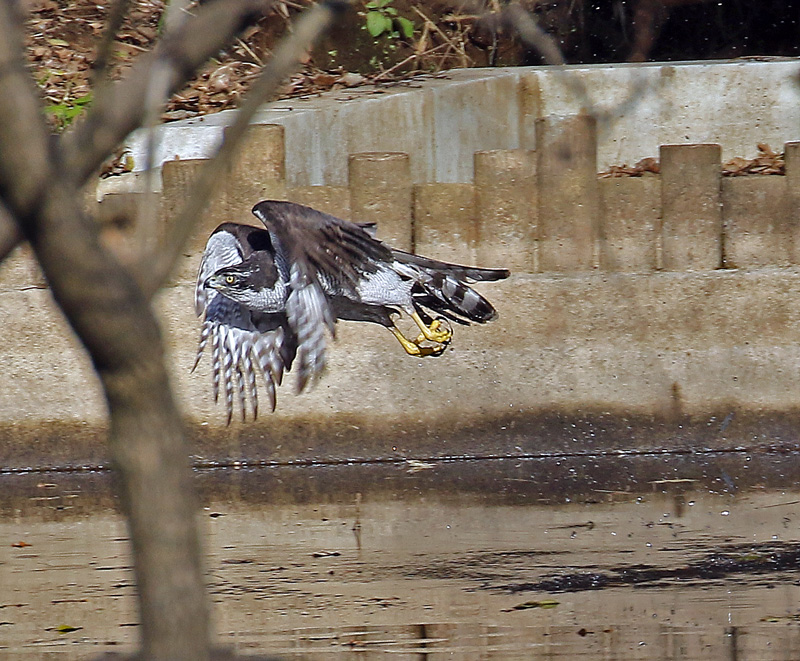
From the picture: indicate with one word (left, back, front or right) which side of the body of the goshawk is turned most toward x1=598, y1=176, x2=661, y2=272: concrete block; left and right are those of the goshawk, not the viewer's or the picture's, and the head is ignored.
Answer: back

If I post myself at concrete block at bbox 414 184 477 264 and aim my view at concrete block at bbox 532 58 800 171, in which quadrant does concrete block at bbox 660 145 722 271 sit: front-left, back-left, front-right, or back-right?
front-right

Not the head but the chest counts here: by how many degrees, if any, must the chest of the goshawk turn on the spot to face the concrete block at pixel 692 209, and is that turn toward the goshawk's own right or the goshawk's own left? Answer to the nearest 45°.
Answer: approximately 180°

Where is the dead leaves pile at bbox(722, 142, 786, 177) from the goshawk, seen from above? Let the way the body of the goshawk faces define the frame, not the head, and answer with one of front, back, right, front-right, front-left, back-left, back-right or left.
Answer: back-right

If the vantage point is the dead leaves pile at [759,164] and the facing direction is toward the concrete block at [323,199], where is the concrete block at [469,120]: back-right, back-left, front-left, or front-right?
front-right

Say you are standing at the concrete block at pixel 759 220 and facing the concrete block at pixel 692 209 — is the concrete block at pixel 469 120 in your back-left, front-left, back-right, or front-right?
front-right

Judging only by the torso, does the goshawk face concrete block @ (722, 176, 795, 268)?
no

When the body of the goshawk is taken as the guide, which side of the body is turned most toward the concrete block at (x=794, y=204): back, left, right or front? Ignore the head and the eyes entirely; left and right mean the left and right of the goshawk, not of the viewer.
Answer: back

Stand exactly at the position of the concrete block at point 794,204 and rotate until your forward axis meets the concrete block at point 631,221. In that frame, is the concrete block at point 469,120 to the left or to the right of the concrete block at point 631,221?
right

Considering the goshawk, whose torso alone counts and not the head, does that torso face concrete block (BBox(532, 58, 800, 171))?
no

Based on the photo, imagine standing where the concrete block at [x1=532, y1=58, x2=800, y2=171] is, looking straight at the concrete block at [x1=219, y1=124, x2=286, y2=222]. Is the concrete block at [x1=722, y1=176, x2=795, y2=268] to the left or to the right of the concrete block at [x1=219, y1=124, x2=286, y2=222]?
left

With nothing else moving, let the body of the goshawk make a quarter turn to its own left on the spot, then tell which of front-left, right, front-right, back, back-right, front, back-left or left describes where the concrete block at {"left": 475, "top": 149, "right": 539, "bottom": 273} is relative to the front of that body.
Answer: left

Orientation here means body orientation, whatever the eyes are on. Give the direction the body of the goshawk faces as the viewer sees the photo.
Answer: to the viewer's left

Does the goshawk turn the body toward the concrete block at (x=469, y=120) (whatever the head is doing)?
no
